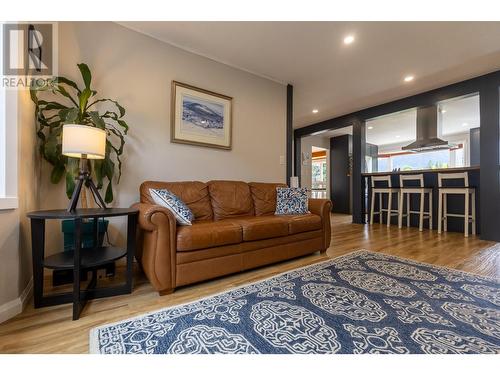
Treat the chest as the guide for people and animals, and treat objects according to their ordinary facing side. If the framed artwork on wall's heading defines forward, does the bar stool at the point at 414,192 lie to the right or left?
on its left

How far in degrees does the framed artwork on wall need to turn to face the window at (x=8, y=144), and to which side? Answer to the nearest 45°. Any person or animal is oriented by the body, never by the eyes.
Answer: approximately 90° to its right

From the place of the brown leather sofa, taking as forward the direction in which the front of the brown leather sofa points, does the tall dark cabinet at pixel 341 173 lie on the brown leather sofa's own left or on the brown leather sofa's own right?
on the brown leather sofa's own left

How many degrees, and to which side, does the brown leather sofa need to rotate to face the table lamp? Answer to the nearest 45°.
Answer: approximately 90° to its right

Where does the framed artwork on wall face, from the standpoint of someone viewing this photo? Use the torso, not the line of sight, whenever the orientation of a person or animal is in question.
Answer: facing the viewer and to the right of the viewer

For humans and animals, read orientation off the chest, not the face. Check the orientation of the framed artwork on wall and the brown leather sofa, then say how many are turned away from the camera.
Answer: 0

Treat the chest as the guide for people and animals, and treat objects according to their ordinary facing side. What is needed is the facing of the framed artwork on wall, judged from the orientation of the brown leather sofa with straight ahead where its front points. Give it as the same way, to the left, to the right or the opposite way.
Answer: the same way

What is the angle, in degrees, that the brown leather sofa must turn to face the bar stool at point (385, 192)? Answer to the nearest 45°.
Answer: approximately 90° to its left

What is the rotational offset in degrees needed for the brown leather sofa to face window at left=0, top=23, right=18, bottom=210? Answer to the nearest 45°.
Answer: approximately 90° to its right

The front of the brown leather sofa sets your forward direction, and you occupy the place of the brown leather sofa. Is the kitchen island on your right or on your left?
on your left
